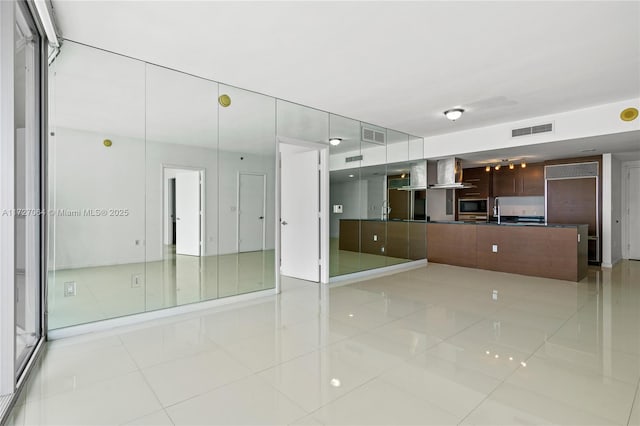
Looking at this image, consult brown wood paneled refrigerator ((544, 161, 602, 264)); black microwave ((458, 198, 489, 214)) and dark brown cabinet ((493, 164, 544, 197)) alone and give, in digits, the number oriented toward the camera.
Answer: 3

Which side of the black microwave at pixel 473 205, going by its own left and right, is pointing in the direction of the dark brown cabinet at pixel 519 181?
left

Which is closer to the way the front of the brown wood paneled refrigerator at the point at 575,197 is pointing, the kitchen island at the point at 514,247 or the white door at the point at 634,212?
the kitchen island

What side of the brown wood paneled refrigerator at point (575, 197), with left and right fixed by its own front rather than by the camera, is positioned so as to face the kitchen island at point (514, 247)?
front

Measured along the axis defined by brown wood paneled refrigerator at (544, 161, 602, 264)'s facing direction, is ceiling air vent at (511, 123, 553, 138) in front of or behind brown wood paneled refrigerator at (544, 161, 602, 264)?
in front

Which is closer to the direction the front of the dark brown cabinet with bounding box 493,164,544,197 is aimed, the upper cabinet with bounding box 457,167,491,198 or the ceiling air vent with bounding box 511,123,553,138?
the ceiling air vent

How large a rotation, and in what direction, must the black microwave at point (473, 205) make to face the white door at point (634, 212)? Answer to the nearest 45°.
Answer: approximately 90° to its left

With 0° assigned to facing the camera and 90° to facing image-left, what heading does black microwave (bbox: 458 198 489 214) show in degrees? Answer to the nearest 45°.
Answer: approximately 0°
